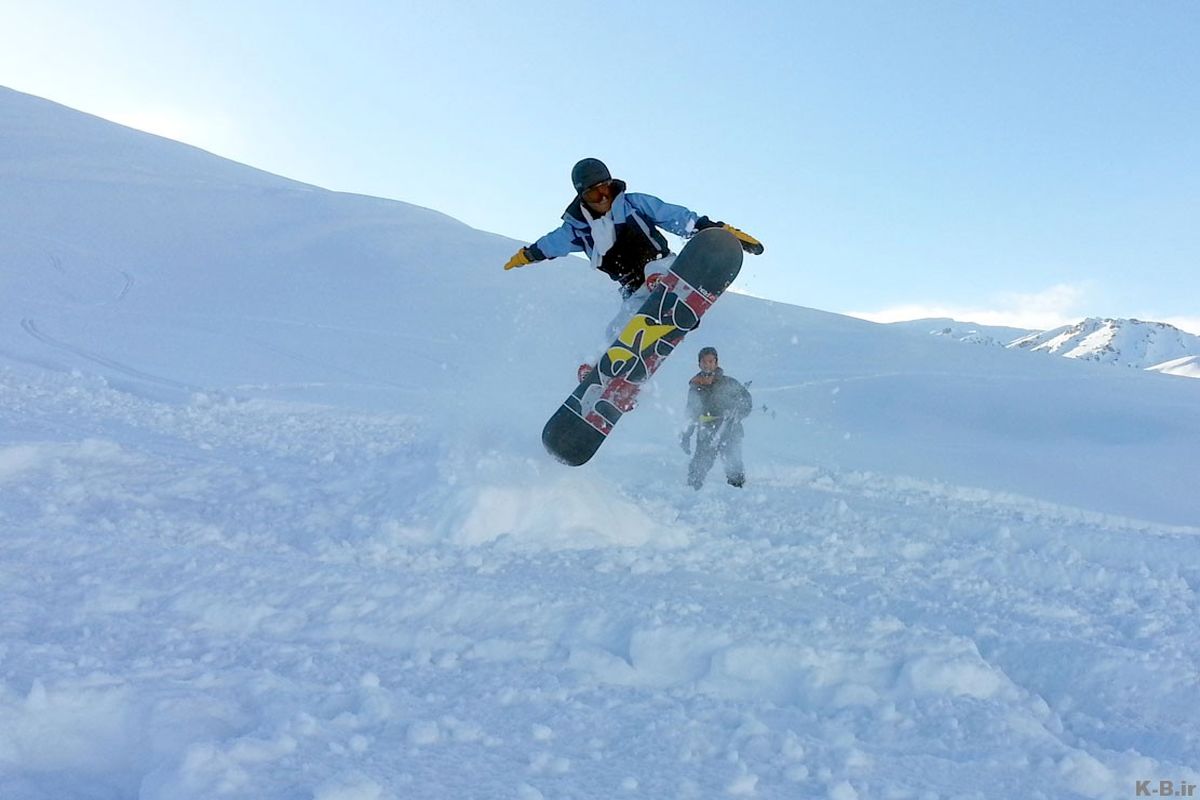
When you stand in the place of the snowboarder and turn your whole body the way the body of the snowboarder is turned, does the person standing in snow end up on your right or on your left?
on your left

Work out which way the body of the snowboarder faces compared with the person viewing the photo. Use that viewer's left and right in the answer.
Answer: facing the viewer
